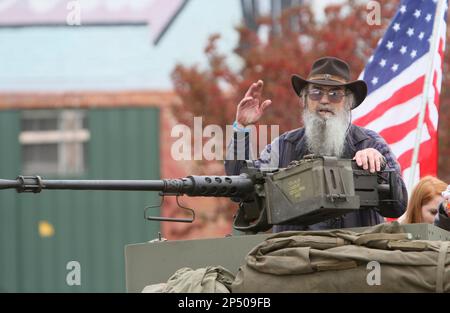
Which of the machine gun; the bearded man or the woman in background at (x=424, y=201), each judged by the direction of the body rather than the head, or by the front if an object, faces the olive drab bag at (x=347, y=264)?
the bearded man

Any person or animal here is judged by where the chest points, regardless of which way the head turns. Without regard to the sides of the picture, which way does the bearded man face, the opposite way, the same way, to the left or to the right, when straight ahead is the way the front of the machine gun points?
to the left

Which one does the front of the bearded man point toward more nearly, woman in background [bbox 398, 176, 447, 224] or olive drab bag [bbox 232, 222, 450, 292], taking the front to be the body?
the olive drab bag

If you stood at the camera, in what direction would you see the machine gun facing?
facing to the left of the viewer

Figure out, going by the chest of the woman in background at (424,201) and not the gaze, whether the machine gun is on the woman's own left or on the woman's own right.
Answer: on the woman's own right

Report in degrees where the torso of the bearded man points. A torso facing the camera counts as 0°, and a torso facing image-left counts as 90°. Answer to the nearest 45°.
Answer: approximately 0°
